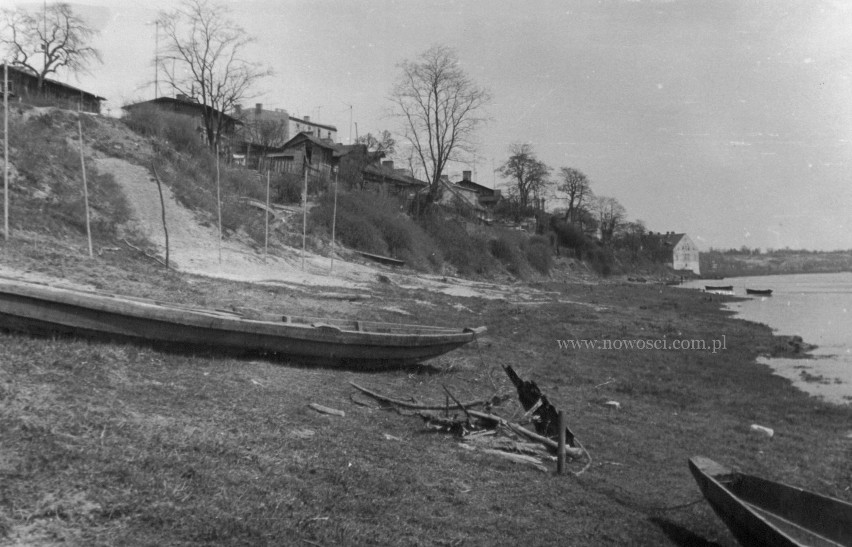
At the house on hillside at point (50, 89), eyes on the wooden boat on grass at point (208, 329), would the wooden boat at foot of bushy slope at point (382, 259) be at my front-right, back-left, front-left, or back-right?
front-left

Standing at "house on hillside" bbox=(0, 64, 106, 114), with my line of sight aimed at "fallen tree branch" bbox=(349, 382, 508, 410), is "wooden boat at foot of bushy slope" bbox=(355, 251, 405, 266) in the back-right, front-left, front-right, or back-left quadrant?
front-left

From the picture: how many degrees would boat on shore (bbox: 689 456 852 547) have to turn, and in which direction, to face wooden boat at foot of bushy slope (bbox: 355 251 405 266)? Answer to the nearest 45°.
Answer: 0° — it already faces it

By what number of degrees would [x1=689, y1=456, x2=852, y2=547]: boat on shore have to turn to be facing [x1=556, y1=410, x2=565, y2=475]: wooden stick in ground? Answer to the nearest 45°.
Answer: approximately 45° to its left

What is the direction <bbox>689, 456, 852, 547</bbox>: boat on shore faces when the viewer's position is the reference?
facing away from the viewer and to the left of the viewer

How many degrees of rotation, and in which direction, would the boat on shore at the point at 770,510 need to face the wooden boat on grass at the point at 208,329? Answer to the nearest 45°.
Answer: approximately 45° to its left

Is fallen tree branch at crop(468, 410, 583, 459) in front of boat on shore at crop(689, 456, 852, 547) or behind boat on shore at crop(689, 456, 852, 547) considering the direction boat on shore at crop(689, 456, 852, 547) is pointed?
in front

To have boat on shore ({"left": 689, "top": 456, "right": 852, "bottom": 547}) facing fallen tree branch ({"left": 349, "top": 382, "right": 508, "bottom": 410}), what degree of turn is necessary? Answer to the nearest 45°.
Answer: approximately 45° to its left

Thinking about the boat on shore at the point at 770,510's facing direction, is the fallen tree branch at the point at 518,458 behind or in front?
in front
